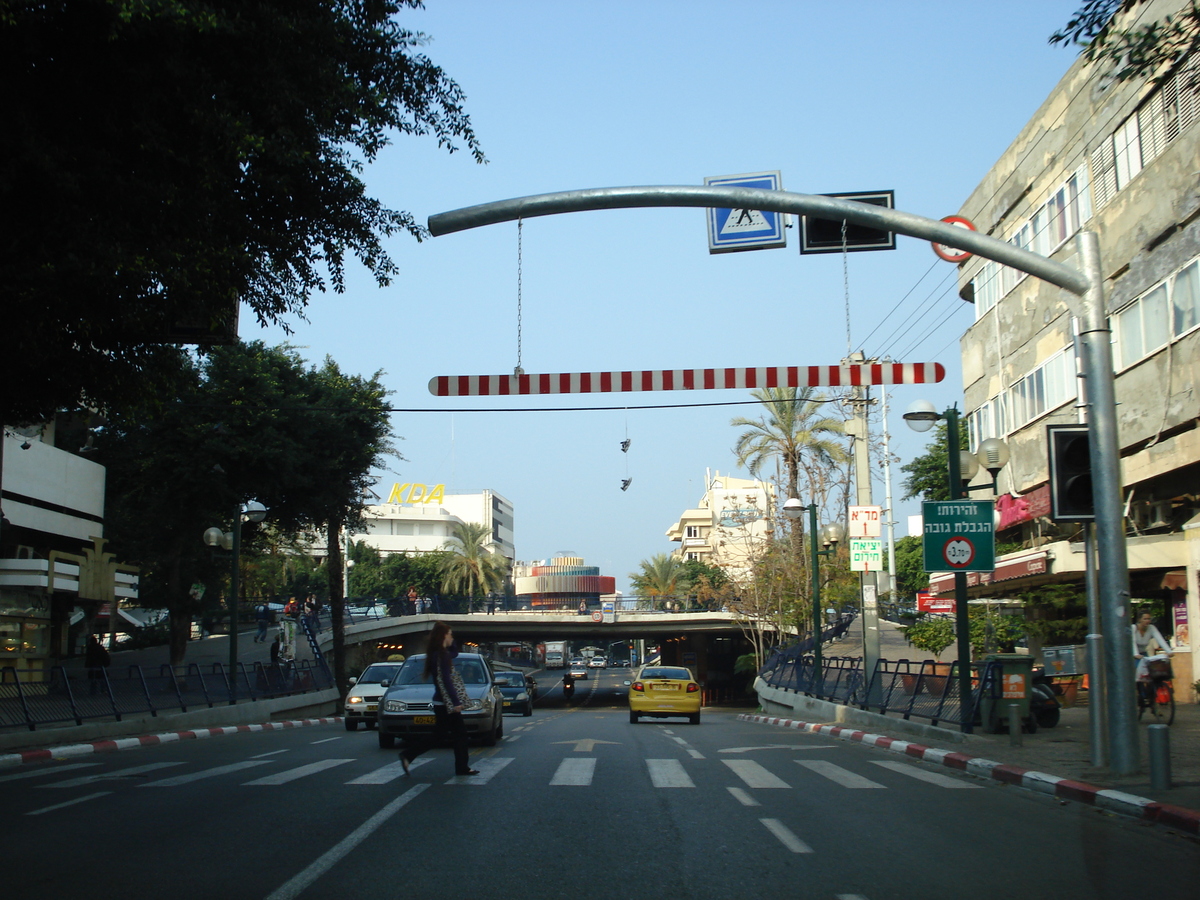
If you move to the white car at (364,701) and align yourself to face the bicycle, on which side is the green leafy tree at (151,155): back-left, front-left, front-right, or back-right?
front-right

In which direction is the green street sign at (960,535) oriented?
toward the camera

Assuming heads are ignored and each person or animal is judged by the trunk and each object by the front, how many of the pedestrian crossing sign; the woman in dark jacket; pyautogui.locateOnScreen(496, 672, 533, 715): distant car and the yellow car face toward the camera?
2

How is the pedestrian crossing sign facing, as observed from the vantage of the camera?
facing the viewer

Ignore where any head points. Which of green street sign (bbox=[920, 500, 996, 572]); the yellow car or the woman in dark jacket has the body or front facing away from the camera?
the yellow car

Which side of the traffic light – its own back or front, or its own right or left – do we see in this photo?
front

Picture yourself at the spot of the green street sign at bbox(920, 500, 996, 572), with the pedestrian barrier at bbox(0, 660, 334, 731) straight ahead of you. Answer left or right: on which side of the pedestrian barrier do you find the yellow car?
right

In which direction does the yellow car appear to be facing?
away from the camera

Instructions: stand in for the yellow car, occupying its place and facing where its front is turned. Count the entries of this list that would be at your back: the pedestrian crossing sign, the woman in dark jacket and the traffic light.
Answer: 3

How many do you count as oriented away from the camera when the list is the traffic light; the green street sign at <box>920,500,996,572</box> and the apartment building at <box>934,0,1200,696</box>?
0

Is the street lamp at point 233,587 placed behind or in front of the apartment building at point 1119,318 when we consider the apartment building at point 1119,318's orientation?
in front
